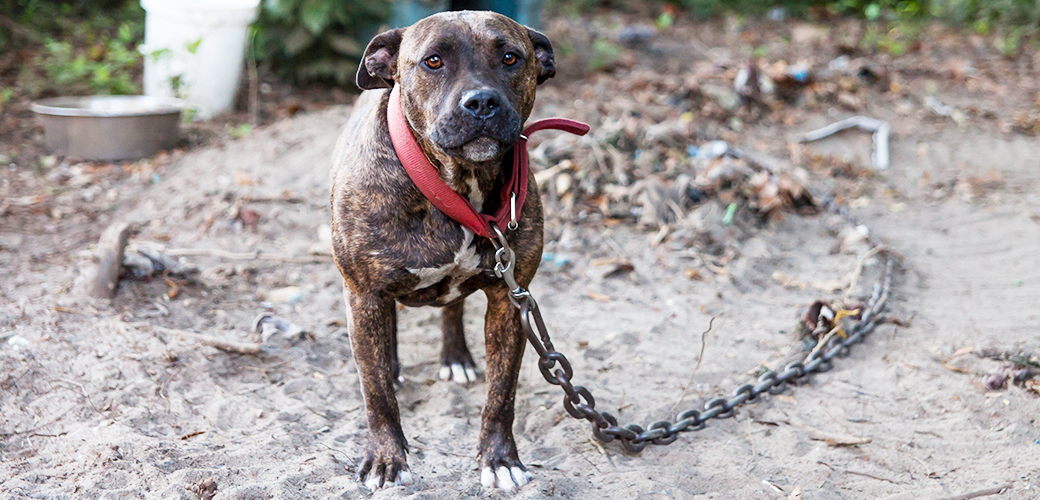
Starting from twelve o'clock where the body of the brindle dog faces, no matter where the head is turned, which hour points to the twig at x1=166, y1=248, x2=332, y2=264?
The twig is roughly at 5 o'clock from the brindle dog.

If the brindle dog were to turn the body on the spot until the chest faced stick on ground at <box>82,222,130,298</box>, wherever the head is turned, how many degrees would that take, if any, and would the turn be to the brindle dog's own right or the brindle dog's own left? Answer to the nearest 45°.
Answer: approximately 135° to the brindle dog's own right

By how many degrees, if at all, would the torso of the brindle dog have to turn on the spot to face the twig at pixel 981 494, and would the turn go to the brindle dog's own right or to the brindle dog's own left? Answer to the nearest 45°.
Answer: approximately 90° to the brindle dog's own left

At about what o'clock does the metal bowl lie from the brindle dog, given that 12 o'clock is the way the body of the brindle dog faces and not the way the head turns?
The metal bowl is roughly at 5 o'clock from the brindle dog.

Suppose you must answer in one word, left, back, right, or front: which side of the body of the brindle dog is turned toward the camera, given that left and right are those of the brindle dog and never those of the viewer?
front

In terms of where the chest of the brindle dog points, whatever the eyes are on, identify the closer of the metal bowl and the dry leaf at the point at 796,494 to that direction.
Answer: the dry leaf

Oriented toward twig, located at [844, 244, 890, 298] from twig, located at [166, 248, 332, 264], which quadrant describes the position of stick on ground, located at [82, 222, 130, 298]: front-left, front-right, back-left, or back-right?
back-right

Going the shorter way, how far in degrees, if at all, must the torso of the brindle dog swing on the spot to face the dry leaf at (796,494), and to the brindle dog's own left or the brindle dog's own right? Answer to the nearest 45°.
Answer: approximately 90° to the brindle dog's own left

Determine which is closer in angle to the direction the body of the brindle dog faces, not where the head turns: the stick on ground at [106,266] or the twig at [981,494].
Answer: the twig
